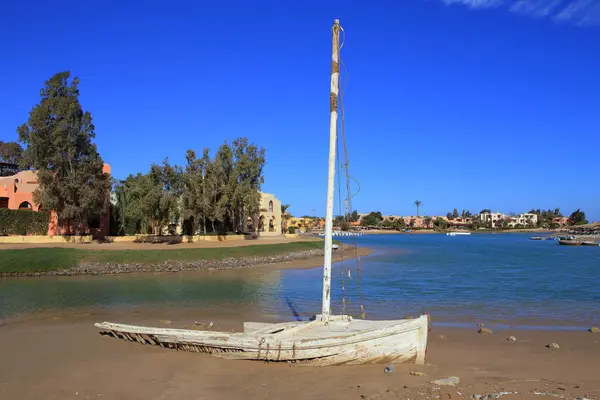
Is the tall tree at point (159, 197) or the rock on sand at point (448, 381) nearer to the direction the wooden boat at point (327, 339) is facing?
the rock on sand

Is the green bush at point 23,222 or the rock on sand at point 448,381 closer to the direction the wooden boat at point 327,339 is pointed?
the rock on sand

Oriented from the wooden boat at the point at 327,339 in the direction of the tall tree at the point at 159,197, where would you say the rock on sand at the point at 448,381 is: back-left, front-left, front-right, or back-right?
back-right

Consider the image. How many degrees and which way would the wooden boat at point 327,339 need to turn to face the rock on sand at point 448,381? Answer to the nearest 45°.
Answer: approximately 45° to its right

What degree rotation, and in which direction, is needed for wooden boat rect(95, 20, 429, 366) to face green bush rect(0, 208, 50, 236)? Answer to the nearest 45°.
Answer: approximately 135° to its left

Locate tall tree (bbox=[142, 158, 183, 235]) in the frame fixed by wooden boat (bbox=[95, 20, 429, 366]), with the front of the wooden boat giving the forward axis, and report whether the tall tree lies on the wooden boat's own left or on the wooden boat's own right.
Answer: on the wooden boat's own left

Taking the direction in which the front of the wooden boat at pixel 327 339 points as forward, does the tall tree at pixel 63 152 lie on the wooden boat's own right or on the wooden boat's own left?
on the wooden boat's own left

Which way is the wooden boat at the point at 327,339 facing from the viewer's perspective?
to the viewer's right
